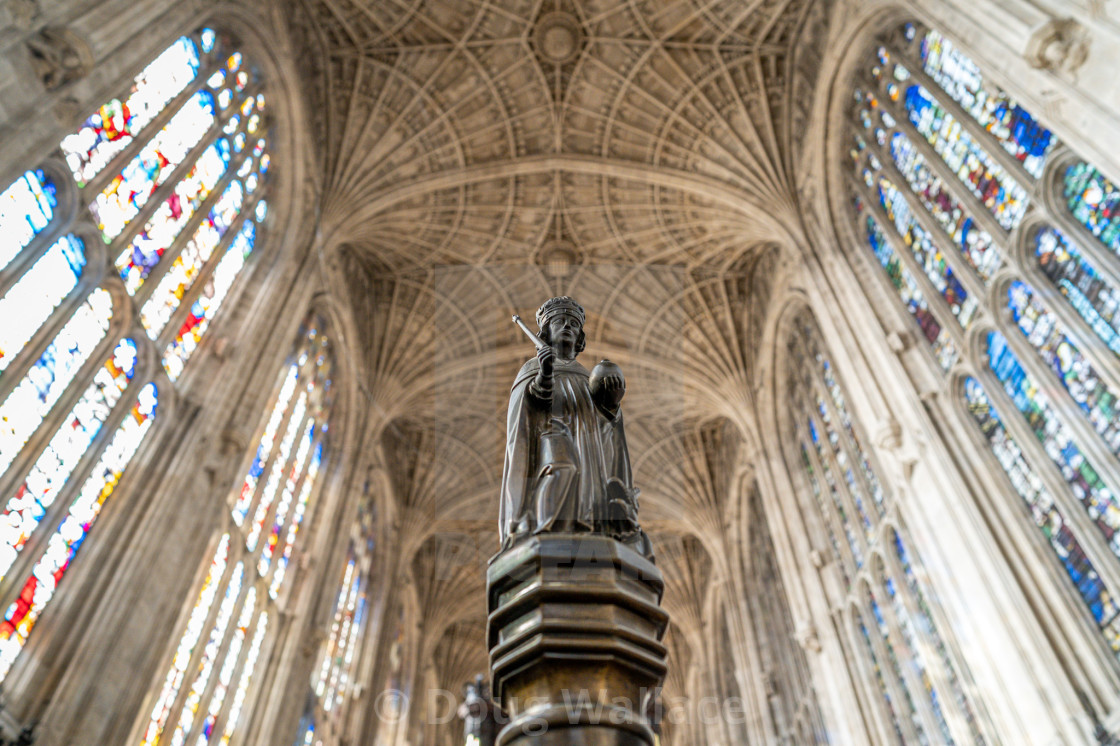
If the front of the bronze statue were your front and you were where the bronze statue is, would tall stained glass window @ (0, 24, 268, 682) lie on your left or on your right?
on your right

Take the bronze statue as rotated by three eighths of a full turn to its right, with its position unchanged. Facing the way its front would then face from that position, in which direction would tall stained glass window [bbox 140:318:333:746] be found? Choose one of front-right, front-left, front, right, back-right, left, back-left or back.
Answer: front

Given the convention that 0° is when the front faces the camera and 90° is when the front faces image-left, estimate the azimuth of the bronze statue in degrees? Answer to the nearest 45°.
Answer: approximately 0°

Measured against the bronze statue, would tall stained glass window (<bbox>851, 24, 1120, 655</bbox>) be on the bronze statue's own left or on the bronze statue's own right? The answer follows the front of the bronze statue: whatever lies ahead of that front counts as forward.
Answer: on the bronze statue's own left

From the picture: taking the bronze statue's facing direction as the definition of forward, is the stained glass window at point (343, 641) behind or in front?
behind
